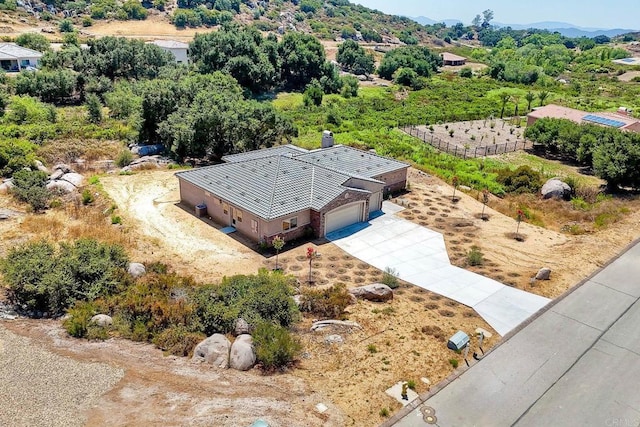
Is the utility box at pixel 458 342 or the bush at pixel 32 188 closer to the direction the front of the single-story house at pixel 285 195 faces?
the utility box

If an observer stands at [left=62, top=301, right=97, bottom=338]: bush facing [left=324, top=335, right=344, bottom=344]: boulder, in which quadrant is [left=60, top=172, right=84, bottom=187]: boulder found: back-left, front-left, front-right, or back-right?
back-left

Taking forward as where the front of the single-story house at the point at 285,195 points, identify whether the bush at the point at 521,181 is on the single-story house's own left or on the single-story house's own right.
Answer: on the single-story house's own left

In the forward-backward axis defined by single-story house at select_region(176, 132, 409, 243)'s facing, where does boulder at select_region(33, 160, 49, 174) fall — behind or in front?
behind

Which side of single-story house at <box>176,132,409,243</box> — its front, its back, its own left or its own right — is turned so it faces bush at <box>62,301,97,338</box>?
right

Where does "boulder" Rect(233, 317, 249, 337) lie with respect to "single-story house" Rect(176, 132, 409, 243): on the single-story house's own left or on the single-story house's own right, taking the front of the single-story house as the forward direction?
on the single-story house's own right

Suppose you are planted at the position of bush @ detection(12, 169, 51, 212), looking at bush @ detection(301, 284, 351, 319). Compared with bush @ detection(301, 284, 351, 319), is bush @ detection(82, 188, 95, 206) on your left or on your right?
left

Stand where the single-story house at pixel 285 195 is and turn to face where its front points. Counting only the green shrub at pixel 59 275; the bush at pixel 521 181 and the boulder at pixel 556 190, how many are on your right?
1

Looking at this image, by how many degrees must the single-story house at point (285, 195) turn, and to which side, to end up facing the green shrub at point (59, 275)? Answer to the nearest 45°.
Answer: approximately 90° to its right
